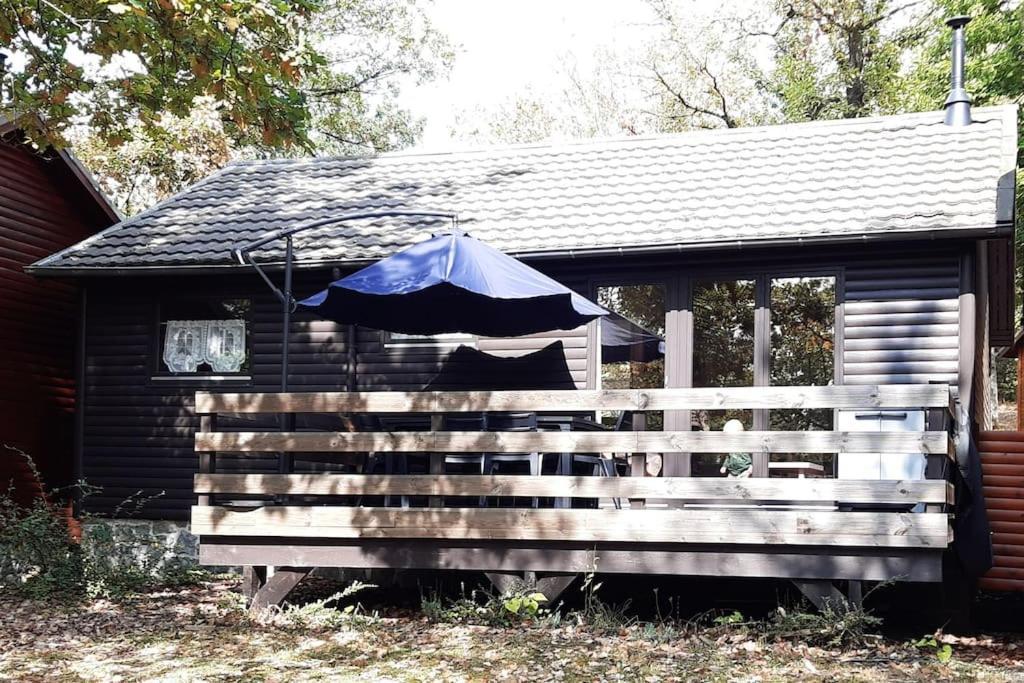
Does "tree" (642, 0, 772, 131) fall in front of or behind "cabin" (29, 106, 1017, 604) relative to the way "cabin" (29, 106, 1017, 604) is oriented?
behind

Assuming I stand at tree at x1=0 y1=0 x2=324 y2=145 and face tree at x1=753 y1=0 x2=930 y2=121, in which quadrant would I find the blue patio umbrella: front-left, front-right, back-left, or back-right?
front-right

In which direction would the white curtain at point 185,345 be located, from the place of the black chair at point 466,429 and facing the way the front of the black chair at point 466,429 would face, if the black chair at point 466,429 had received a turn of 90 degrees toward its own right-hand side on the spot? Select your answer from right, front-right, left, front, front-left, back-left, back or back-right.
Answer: back-left

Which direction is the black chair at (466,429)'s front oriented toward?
away from the camera

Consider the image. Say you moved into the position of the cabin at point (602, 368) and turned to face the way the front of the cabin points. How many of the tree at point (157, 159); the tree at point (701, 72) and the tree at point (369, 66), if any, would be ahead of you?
0

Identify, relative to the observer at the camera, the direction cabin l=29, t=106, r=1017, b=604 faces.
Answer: facing the viewer

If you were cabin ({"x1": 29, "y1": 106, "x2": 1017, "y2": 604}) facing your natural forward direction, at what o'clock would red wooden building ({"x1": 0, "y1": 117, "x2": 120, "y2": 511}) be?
The red wooden building is roughly at 4 o'clock from the cabin.

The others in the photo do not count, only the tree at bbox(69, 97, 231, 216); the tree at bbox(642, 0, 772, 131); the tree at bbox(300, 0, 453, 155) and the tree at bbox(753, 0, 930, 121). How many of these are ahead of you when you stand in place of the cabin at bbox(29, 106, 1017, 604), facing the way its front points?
0

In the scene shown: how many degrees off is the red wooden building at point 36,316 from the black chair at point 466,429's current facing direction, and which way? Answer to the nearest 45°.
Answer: approximately 45° to its left

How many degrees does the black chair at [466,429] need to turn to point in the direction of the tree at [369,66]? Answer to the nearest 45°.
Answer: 0° — it already faces it

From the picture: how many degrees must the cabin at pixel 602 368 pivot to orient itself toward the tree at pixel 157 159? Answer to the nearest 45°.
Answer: approximately 135° to its right

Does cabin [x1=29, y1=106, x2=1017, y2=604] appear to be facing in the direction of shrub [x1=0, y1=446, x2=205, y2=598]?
no

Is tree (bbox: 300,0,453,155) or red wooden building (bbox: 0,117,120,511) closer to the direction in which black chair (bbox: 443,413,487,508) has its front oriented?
the tree
